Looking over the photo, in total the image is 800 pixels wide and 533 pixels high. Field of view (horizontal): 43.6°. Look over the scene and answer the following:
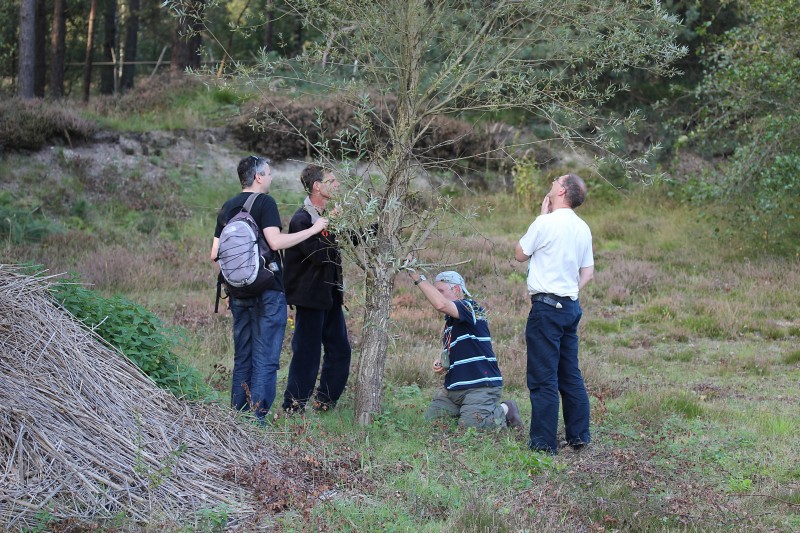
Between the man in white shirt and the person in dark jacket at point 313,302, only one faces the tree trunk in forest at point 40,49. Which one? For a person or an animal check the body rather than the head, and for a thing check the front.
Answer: the man in white shirt

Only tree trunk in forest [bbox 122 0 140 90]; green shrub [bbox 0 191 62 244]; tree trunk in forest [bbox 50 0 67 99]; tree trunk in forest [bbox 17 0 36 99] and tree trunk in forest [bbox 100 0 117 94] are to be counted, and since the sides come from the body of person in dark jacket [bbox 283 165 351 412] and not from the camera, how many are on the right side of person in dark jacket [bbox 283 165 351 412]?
0

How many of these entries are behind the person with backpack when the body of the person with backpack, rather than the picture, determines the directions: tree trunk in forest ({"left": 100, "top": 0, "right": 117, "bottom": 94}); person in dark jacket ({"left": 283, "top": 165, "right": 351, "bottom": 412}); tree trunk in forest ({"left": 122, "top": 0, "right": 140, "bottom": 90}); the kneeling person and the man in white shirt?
0

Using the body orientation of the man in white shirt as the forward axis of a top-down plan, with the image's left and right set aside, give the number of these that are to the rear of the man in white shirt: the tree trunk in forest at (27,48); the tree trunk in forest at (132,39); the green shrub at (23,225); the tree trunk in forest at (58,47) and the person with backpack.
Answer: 0

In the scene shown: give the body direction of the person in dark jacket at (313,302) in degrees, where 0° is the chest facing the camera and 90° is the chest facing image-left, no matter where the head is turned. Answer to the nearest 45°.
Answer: approximately 270°

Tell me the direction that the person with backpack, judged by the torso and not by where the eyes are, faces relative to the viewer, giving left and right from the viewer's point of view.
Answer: facing away from the viewer and to the right of the viewer

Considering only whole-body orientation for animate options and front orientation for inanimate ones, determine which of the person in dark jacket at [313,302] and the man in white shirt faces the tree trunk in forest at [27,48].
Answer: the man in white shirt

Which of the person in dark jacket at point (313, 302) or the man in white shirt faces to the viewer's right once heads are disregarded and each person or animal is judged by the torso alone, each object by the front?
the person in dark jacket

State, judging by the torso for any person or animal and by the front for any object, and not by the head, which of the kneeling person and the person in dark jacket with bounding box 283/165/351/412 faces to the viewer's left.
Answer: the kneeling person

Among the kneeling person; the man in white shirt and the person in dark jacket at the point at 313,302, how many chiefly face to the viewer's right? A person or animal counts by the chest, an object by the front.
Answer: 1

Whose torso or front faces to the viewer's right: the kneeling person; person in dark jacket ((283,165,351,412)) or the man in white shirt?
the person in dark jacket

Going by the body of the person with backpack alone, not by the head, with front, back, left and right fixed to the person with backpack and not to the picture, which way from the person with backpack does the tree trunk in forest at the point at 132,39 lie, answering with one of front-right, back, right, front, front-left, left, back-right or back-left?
front-left

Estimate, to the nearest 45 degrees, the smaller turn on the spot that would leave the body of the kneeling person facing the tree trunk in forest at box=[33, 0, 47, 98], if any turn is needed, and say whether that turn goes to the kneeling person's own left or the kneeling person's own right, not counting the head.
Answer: approximately 45° to the kneeling person's own right

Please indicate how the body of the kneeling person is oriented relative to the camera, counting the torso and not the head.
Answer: to the viewer's left
